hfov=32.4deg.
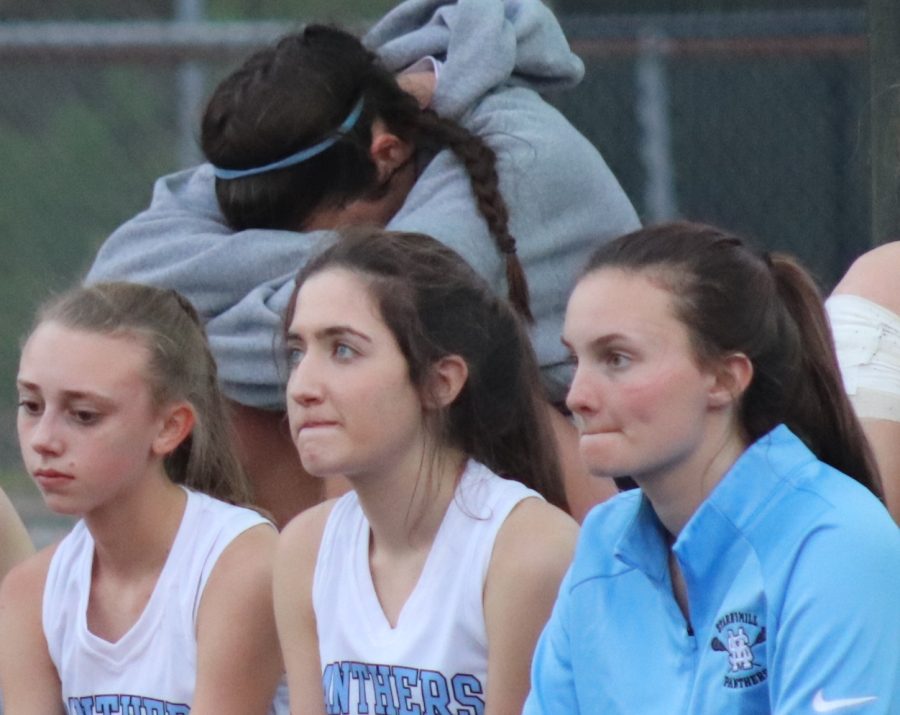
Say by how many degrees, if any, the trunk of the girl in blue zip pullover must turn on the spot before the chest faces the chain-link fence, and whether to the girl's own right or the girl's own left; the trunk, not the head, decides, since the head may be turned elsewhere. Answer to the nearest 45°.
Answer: approximately 135° to the girl's own right

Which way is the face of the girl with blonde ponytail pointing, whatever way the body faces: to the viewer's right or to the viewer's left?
to the viewer's left

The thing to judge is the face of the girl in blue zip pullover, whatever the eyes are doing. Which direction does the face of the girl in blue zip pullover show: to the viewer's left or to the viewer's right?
to the viewer's left

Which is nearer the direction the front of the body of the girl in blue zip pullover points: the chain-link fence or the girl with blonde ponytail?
the girl with blonde ponytail

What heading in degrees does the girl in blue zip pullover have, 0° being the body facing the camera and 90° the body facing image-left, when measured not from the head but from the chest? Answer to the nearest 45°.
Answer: approximately 45°

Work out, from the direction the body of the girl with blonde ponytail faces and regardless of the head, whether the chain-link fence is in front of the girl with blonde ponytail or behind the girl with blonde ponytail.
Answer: behind

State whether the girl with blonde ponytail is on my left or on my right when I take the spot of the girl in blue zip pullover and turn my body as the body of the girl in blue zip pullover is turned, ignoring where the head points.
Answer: on my right

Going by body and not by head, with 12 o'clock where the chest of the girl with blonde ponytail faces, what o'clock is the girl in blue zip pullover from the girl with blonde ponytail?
The girl in blue zip pullover is roughly at 9 o'clock from the girl with blonde ponytail.
